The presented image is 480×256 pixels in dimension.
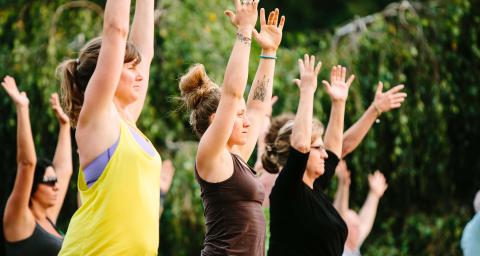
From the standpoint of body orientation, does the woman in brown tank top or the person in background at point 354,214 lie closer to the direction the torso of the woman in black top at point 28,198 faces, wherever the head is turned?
the woman in brown tank top

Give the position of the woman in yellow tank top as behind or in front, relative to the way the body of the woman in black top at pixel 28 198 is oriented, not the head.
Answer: in front

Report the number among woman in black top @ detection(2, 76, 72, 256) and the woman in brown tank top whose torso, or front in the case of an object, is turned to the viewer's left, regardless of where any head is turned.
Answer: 0

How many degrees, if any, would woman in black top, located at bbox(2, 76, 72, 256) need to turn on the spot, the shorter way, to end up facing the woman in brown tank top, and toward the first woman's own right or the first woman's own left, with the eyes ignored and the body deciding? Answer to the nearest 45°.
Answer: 0° — they already face them

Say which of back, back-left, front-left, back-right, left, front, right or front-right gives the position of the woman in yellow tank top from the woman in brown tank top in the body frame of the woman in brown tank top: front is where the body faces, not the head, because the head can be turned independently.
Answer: back-right

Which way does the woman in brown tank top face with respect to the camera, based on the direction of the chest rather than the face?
to the viewer's right

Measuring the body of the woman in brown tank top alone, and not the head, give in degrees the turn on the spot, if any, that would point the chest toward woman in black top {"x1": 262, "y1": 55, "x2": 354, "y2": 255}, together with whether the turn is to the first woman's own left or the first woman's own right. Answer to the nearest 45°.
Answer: approximately 45° to the first woman's own left

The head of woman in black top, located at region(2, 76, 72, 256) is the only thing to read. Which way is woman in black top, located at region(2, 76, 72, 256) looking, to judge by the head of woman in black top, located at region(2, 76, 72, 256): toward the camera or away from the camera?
toward the camera

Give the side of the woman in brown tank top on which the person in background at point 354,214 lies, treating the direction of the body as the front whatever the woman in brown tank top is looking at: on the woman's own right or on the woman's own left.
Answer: on the woman's own left

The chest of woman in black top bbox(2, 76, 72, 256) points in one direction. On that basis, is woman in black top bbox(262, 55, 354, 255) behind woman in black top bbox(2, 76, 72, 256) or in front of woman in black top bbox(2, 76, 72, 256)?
in front

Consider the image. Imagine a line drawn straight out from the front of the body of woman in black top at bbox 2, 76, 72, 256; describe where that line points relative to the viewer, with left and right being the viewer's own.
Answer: facing the viewer and to the right of the viewer

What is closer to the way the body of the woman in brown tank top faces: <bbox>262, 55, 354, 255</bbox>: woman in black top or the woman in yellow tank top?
the woman in black top

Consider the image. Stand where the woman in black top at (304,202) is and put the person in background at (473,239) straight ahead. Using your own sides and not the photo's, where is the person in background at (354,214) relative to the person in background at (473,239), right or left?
left
